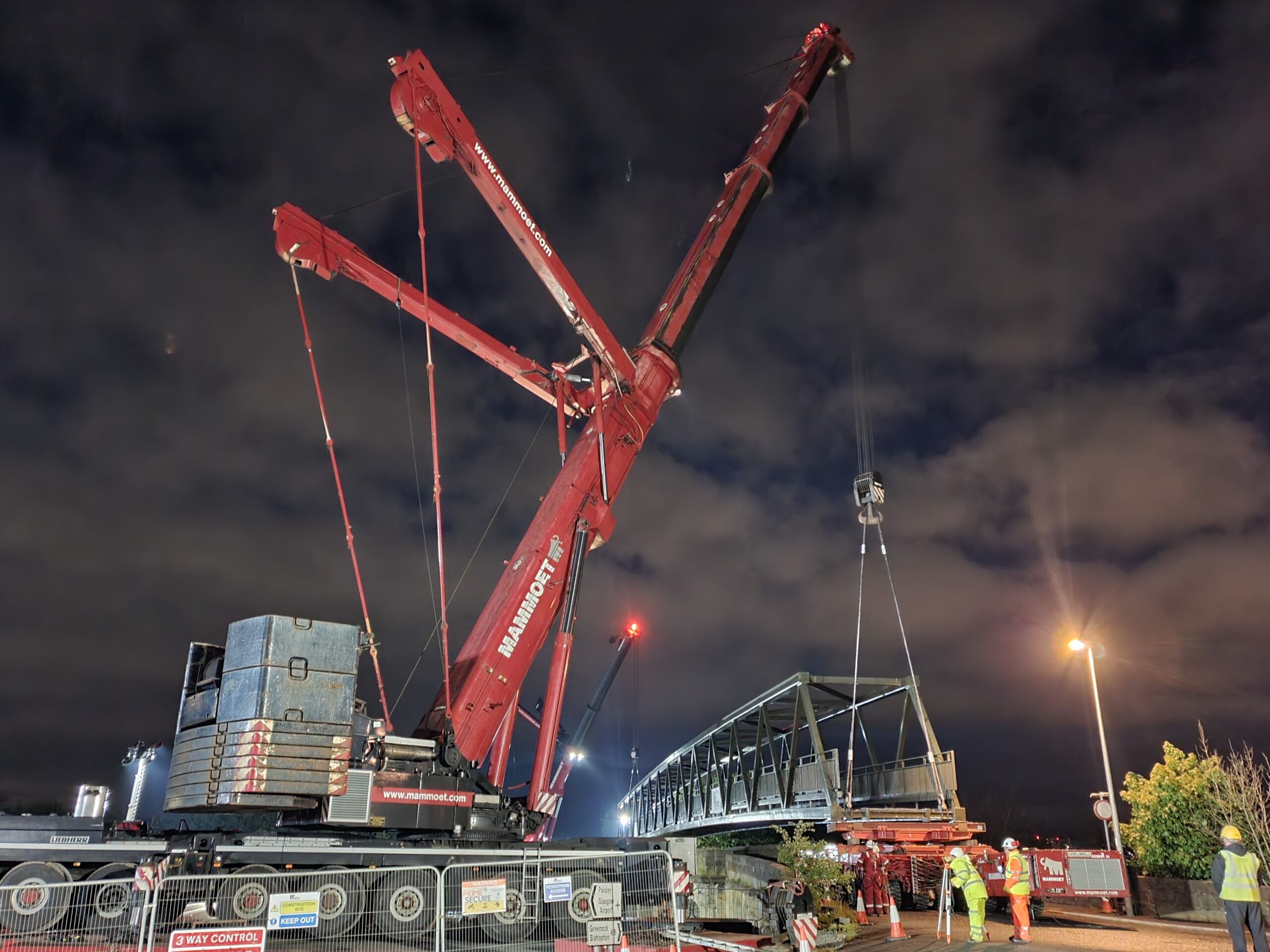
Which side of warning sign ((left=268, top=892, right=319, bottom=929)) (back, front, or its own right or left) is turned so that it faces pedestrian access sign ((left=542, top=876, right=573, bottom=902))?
left

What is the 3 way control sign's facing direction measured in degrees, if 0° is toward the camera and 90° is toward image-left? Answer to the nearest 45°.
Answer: approximately 0°

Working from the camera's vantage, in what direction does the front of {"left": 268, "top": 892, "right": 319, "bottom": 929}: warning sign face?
facing the viewer

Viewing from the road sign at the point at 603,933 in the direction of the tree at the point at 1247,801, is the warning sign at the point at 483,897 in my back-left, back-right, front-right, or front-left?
back-left

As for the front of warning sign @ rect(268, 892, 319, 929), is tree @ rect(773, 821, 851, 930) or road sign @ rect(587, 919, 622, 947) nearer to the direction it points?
the road sign

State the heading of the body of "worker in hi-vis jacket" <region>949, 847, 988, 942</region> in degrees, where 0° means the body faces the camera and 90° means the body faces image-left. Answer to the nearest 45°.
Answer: approximately 90°

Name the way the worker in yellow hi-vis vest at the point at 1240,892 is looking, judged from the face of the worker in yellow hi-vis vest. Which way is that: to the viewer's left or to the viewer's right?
to the viewer's left

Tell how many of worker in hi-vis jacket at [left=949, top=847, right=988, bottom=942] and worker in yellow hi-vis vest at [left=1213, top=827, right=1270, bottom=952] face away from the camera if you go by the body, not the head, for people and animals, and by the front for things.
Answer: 1

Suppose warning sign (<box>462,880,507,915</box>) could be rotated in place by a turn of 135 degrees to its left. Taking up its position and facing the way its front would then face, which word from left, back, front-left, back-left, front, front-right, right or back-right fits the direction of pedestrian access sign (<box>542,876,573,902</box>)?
front

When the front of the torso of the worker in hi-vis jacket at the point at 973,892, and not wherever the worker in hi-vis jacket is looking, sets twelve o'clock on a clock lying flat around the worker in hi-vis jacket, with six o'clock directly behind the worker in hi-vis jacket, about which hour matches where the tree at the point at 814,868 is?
The tree is roughly at 1 o'clock from the worker in hi-vis jacket.

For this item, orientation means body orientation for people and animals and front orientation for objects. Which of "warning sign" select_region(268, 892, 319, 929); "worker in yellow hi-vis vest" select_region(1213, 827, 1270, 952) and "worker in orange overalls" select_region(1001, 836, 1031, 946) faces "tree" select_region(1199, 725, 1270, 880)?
the worker in yellow hi-vis vest
